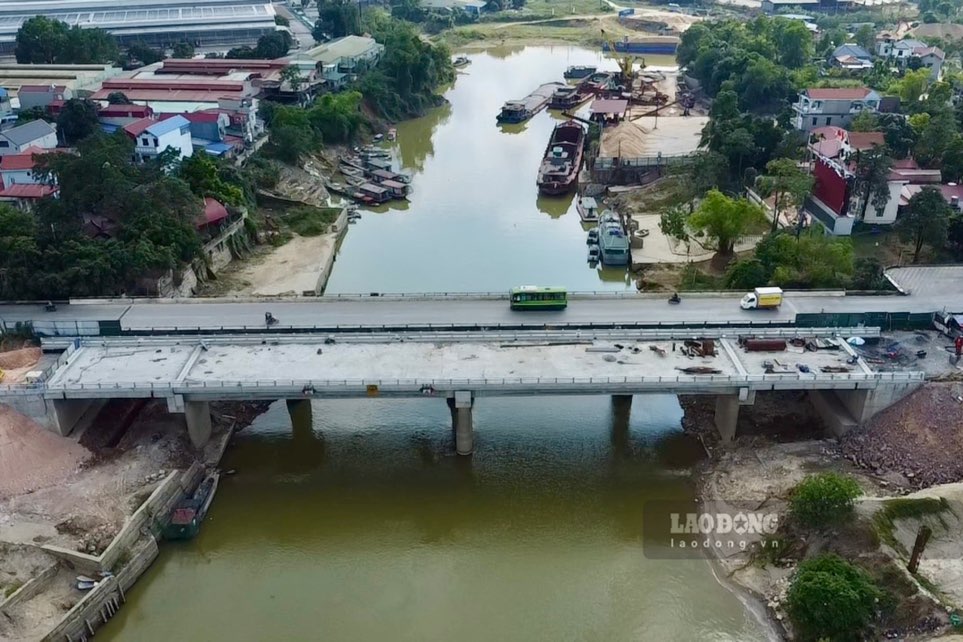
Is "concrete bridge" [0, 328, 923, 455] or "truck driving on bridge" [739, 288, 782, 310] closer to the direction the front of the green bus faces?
the concrete bridge

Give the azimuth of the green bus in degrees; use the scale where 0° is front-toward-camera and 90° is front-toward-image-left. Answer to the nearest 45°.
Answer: approximately 90°

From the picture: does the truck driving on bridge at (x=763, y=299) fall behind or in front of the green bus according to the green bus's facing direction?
behind

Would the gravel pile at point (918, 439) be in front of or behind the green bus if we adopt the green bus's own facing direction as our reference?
behind

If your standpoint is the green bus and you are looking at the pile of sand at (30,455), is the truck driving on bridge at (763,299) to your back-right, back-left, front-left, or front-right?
back-left

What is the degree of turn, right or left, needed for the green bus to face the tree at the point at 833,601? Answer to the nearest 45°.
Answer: approximately 135° to its left

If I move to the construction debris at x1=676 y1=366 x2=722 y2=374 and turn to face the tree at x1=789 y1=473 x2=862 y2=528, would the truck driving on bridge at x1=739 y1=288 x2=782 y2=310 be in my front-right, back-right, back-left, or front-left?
back-left

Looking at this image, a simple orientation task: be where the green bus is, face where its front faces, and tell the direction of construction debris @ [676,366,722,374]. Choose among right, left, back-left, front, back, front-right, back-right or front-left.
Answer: back-left

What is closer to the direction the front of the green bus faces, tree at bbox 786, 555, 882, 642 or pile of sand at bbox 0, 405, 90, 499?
the pile of sand

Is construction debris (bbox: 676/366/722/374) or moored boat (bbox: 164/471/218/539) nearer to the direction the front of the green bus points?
the moored boat
